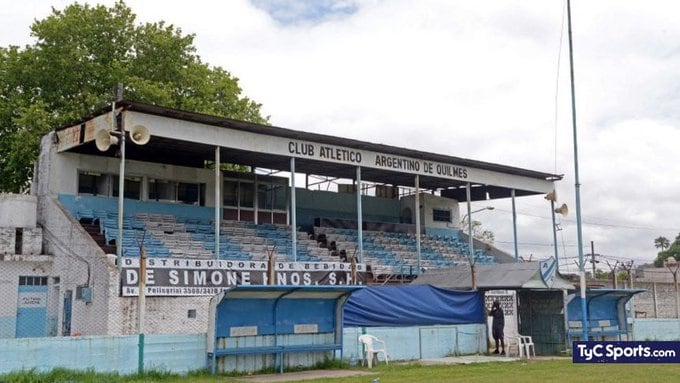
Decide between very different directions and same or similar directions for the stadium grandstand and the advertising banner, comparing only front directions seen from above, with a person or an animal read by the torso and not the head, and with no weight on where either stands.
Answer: same or similar directions

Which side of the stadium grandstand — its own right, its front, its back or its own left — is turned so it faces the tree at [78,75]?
back

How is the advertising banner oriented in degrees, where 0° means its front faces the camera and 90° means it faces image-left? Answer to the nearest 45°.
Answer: approximately 315°

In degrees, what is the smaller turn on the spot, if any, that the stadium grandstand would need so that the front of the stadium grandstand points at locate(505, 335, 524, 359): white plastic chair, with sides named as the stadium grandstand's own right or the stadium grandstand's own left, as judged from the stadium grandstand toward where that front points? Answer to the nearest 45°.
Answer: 0° — it already faces it

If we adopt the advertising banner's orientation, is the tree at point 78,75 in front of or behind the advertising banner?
behind

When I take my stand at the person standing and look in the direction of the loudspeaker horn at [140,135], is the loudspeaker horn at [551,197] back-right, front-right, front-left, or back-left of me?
back-right

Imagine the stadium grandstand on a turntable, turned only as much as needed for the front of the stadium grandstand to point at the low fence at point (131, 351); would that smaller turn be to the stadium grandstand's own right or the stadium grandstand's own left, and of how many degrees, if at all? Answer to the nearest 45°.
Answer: approximately 45° to the stadium grandstand's own right

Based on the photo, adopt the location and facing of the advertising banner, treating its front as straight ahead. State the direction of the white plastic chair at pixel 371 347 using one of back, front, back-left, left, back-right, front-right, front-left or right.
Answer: front

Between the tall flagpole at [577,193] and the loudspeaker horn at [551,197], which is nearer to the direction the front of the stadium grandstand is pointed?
the tall flagpole

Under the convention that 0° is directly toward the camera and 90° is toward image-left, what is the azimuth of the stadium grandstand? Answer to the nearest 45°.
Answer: approximately 315°
